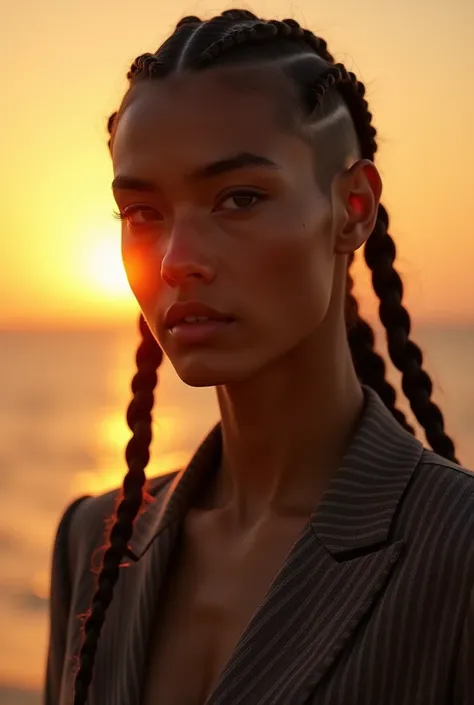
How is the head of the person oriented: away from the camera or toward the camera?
toward the camera

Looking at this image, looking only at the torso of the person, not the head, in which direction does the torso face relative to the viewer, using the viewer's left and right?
facing the viewer and to the left of the viewer
